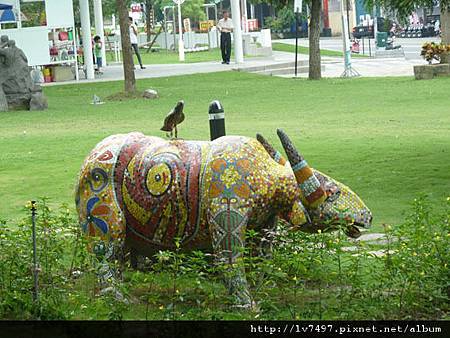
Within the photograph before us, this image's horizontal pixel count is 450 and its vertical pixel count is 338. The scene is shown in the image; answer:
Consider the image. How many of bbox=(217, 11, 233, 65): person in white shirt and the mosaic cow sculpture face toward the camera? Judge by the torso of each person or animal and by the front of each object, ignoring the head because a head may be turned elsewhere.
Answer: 1

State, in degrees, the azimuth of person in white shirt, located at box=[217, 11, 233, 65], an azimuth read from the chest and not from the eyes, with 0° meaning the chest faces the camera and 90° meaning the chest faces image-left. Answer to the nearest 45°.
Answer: approximately 0°

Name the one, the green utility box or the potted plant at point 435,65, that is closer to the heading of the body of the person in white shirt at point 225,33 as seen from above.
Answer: the potted plant

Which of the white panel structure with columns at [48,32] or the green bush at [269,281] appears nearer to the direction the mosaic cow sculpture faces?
the green bush

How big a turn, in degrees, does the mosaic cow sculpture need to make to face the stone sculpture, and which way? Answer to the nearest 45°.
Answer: approximately 90° to its left

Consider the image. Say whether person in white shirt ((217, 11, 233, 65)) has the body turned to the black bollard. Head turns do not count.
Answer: yes

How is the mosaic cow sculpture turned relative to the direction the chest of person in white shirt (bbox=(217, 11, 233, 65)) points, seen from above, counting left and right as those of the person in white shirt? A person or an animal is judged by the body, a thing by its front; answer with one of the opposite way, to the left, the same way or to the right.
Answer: to the left

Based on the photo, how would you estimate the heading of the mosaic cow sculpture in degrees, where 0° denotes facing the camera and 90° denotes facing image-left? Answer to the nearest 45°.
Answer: approximately 270°
